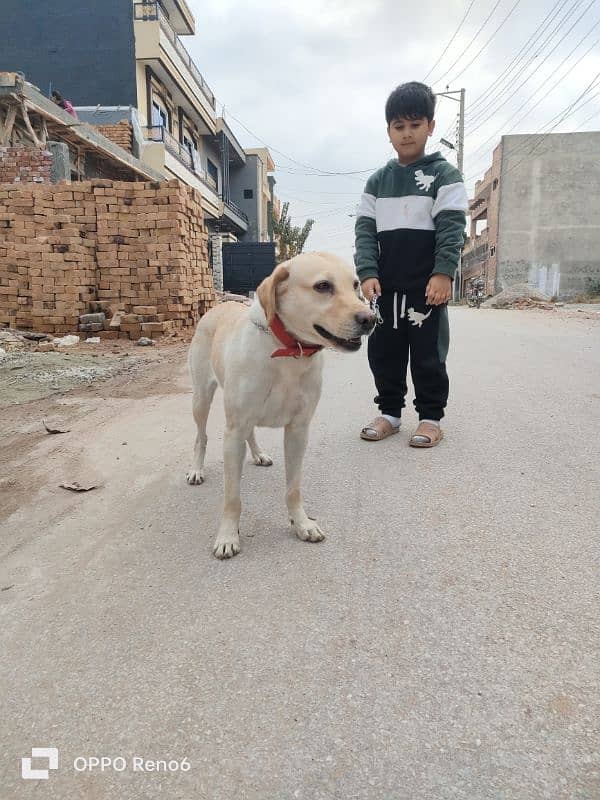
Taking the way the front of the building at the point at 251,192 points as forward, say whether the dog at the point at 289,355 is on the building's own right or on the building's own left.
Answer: on the building's own right

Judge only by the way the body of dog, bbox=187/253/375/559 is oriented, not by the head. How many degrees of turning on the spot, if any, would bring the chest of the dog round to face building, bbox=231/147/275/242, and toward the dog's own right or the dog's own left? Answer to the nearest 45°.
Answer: approximately 135° to the dog's own left

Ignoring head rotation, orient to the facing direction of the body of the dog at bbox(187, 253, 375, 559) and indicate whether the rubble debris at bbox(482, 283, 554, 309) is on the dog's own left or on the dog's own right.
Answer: on the dog's own left

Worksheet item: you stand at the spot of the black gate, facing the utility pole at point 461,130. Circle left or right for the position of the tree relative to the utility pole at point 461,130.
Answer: left

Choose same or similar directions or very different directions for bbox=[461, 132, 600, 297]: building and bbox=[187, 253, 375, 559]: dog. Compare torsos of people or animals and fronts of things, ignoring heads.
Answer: very different directions

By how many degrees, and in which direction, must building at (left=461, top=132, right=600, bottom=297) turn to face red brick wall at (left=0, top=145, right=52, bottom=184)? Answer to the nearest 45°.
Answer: approximately 90° to its left

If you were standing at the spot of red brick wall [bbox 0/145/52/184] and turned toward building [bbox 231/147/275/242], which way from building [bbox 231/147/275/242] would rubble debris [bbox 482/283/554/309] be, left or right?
right

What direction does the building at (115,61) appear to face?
to the viewer's right

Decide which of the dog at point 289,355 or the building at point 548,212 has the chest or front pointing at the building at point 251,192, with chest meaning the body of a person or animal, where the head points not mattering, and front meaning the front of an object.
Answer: the building at point 548,212

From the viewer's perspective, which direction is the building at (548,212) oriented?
to the viewer's left

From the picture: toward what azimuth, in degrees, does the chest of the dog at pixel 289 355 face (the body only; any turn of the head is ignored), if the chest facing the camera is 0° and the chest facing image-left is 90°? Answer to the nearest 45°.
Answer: approximately 315°

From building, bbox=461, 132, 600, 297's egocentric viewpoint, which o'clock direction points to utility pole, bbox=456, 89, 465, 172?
The utility pole is roughly at 11 o'clock from the building.

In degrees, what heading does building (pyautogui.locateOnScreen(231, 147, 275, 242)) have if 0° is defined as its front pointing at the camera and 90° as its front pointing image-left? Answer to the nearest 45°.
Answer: approximately 270°

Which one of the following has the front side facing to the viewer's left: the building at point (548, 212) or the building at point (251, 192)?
the building at point (548, 212)

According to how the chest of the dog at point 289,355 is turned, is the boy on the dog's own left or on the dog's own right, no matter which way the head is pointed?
on the dog's own left
